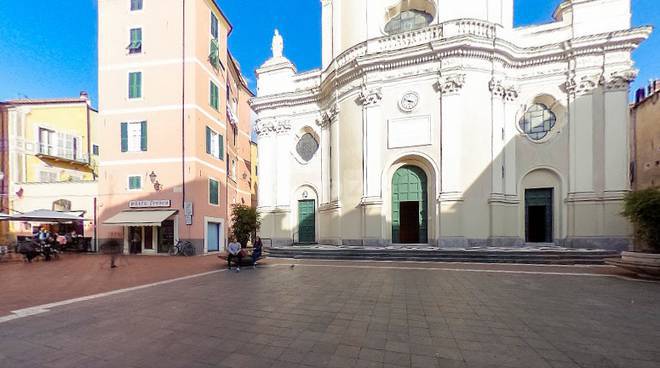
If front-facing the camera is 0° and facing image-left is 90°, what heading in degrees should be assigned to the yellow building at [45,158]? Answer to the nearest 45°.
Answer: approximately 0°

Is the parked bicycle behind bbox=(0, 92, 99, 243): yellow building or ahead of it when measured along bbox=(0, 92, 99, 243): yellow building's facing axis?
ahead

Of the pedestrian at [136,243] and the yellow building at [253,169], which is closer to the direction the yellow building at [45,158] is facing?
the pedestrian

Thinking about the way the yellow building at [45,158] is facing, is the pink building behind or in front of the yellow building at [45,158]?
in front

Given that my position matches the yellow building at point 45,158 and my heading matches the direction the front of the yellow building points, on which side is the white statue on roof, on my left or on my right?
on my left
